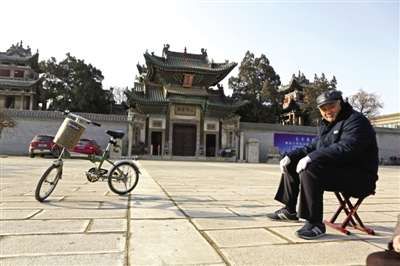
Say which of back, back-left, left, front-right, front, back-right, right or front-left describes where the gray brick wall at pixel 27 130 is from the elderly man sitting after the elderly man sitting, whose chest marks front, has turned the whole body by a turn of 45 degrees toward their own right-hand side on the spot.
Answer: front-right

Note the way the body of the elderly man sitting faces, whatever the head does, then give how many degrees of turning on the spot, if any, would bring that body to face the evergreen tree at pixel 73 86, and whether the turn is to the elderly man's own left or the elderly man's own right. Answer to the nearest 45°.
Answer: approximately 90° to the elderly man's own right

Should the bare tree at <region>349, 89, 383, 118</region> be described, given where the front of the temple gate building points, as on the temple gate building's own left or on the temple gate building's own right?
on the temple gate building's own left

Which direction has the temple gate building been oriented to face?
toward the camera

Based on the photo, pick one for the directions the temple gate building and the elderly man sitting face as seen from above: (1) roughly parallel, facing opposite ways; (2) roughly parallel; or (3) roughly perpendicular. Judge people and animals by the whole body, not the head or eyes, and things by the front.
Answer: roughly perpendicular

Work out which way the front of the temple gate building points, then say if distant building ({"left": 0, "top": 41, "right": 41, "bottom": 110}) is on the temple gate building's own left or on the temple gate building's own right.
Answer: on the temple gate building's own right

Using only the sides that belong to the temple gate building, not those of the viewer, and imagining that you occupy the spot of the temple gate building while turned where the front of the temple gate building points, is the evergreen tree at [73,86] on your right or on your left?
on your right

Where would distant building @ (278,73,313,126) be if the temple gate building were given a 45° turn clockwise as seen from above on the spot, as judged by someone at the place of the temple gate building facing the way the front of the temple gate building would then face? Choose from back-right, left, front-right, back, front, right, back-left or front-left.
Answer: back

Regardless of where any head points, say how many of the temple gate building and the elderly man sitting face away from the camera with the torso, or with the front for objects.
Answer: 0

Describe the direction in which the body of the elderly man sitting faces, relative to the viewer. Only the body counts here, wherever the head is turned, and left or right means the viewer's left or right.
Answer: facing the viewer and to the left of the viewer

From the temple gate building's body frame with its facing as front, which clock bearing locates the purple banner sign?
The purple banner sign is roughly at 9 o'clock from the temple gate building.

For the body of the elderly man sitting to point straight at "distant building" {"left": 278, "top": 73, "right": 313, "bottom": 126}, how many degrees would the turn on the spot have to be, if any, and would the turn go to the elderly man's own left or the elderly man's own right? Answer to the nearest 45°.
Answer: approximately 135° to the elderly man's own right

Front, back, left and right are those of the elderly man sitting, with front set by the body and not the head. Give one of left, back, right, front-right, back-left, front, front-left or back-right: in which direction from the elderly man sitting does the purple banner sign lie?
back-right

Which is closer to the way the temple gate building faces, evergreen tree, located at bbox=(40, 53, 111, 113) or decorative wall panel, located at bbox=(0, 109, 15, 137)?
the decorative wall panel

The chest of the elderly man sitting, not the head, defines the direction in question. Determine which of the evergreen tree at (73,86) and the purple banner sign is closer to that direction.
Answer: the evergreen tree

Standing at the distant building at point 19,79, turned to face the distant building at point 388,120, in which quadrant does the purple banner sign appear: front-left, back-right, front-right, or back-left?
front-right
